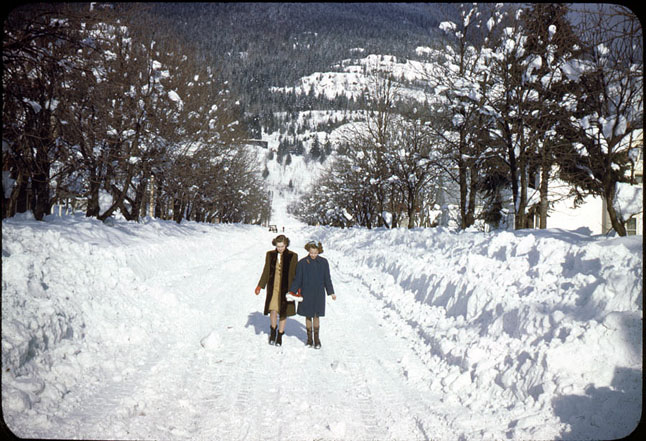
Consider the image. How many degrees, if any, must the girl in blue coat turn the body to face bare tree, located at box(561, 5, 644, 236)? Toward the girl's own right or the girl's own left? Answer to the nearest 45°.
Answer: approximately 90° to the girl's own left

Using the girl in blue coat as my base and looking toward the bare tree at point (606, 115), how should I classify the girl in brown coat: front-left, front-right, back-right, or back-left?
back-left

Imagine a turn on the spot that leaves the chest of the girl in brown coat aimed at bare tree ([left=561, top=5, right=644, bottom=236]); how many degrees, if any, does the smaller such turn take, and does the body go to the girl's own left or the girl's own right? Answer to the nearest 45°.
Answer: approximately 90° to the girl's own left

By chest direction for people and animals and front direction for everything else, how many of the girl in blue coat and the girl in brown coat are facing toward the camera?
2

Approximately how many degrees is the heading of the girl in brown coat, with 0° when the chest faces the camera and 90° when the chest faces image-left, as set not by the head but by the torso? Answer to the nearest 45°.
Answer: approximately 0°
